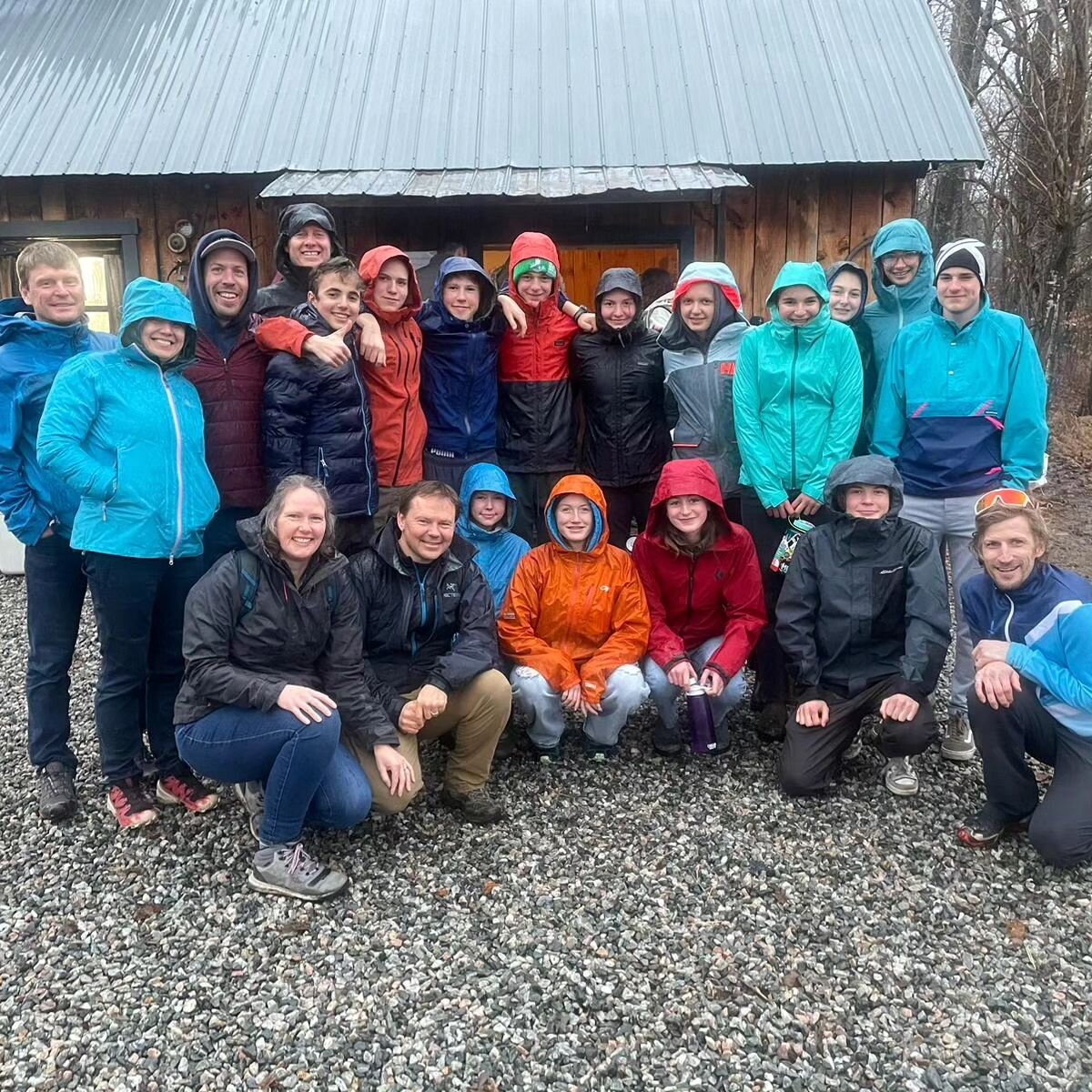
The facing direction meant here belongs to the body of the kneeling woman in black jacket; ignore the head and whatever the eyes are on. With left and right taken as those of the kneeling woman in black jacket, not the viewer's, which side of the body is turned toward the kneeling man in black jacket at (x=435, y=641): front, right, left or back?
left

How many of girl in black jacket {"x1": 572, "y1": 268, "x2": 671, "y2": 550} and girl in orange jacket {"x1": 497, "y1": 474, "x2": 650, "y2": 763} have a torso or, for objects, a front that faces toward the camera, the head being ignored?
2

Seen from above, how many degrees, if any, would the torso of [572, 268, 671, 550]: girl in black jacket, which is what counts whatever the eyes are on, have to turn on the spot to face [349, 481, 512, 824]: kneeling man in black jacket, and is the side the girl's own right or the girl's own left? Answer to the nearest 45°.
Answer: approximately 45° to the girl's own right

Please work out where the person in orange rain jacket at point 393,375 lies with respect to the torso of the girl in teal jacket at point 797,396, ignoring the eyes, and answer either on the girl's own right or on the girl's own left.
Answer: on the girl's own right

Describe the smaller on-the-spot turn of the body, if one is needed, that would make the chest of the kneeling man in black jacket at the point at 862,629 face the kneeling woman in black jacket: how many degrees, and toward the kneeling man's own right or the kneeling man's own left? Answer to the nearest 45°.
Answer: approximately 45° to the kneeling man's own right

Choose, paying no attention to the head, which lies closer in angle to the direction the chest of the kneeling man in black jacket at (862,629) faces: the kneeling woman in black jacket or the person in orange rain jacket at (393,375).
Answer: the kneeling woman in black jacket

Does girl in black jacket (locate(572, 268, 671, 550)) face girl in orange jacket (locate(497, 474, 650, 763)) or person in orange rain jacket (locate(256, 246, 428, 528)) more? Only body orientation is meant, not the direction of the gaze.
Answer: the girl in orange jacket

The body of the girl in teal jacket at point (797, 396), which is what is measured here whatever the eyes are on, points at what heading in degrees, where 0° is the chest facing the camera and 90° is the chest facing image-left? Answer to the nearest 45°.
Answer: approximately 0°
